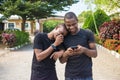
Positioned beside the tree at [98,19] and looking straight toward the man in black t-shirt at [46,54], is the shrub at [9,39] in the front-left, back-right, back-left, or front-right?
front-right

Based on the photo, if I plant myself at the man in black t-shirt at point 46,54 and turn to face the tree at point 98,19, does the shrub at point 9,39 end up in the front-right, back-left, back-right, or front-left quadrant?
front-left

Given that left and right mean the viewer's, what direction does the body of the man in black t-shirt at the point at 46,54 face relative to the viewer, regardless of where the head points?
facing the viewer and to the right of the viewer

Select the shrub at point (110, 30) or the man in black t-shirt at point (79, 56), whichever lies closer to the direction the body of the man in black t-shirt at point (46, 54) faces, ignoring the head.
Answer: the man in black t-shirt

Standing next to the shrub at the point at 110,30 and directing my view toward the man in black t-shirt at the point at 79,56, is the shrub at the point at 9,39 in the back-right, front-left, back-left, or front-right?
front-right

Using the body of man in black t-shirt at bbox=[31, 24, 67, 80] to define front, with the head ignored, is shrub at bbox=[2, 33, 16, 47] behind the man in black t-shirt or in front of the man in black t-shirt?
behind

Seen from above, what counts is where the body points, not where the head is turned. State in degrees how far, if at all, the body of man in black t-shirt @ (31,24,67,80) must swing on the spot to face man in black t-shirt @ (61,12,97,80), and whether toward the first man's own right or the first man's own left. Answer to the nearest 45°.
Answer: approximately 45° to the first man's own left

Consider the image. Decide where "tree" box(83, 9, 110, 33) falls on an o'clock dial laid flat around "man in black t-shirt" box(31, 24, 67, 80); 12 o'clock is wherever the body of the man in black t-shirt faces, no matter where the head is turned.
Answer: The tree is roughly at 8 o'clock from the man in black t-shirt.

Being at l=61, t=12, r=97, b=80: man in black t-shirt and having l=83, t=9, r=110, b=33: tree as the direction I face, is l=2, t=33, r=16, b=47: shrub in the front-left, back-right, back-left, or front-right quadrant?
front-left

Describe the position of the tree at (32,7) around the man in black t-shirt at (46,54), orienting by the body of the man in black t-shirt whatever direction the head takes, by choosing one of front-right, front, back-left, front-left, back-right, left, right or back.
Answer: back-left

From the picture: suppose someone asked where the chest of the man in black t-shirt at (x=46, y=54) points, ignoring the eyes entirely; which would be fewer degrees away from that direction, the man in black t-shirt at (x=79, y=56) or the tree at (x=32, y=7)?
the man in black t-shirt
